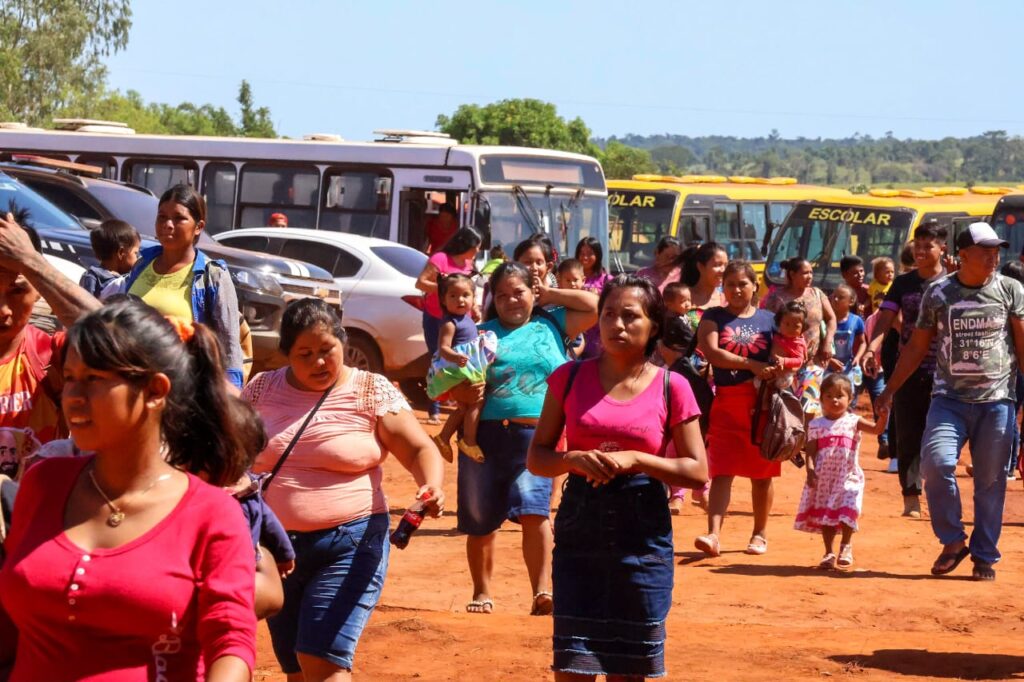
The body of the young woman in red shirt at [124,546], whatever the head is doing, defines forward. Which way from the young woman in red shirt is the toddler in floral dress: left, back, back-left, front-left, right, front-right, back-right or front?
back

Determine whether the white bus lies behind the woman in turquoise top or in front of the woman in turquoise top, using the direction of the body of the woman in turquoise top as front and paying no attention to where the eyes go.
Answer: behind

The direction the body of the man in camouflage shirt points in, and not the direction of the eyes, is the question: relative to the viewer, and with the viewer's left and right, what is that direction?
facing the viewer

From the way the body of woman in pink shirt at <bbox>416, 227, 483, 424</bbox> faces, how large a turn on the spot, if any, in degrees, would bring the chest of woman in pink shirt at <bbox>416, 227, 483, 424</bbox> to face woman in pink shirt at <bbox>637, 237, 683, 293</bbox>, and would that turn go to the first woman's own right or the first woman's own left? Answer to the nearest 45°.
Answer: approximately 45° to the first woman's own left

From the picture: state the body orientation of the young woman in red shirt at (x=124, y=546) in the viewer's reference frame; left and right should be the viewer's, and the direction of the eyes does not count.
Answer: facing the viewer and to the left of the viewer

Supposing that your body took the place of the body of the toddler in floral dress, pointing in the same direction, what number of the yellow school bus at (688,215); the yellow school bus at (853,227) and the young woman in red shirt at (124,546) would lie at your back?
2

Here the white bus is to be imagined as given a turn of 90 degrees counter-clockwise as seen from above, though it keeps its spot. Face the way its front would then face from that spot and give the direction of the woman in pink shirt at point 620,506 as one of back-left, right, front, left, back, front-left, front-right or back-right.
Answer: back-right

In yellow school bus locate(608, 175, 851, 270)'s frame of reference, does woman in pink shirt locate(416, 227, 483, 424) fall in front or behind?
in front

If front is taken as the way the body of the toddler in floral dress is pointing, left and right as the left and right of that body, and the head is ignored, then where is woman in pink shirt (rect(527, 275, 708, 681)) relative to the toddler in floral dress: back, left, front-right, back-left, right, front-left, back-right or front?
front

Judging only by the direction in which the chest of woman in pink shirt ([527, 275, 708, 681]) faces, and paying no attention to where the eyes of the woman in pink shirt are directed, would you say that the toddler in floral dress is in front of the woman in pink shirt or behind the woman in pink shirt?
behind

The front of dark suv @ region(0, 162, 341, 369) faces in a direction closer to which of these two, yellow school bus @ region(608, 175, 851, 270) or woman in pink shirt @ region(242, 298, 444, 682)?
the woman in pink shirt

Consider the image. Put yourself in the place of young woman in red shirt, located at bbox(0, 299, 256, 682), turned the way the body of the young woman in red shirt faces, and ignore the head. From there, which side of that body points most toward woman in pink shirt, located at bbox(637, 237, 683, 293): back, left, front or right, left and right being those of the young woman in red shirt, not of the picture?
back
